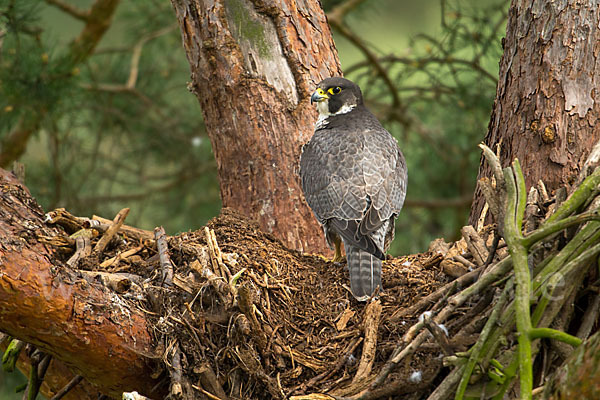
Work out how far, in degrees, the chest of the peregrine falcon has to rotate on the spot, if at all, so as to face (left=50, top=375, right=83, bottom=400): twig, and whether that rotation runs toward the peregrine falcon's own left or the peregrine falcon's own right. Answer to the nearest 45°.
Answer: approximately 135° to the peregrine falcon's own left

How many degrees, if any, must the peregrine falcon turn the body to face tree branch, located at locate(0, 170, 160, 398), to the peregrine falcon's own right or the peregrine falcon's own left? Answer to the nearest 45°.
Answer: approximately 135° to the peregrine falcon's own left

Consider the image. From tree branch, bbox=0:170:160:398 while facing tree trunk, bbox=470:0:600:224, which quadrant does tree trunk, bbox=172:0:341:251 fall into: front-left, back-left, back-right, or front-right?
front-left

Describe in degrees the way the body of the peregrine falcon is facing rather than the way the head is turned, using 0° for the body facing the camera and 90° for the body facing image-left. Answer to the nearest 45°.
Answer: approximately 180°

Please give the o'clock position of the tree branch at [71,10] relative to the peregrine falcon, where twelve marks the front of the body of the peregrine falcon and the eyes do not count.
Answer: The tree branch is roughly at 10 o'clock from the peregrine falcon.
